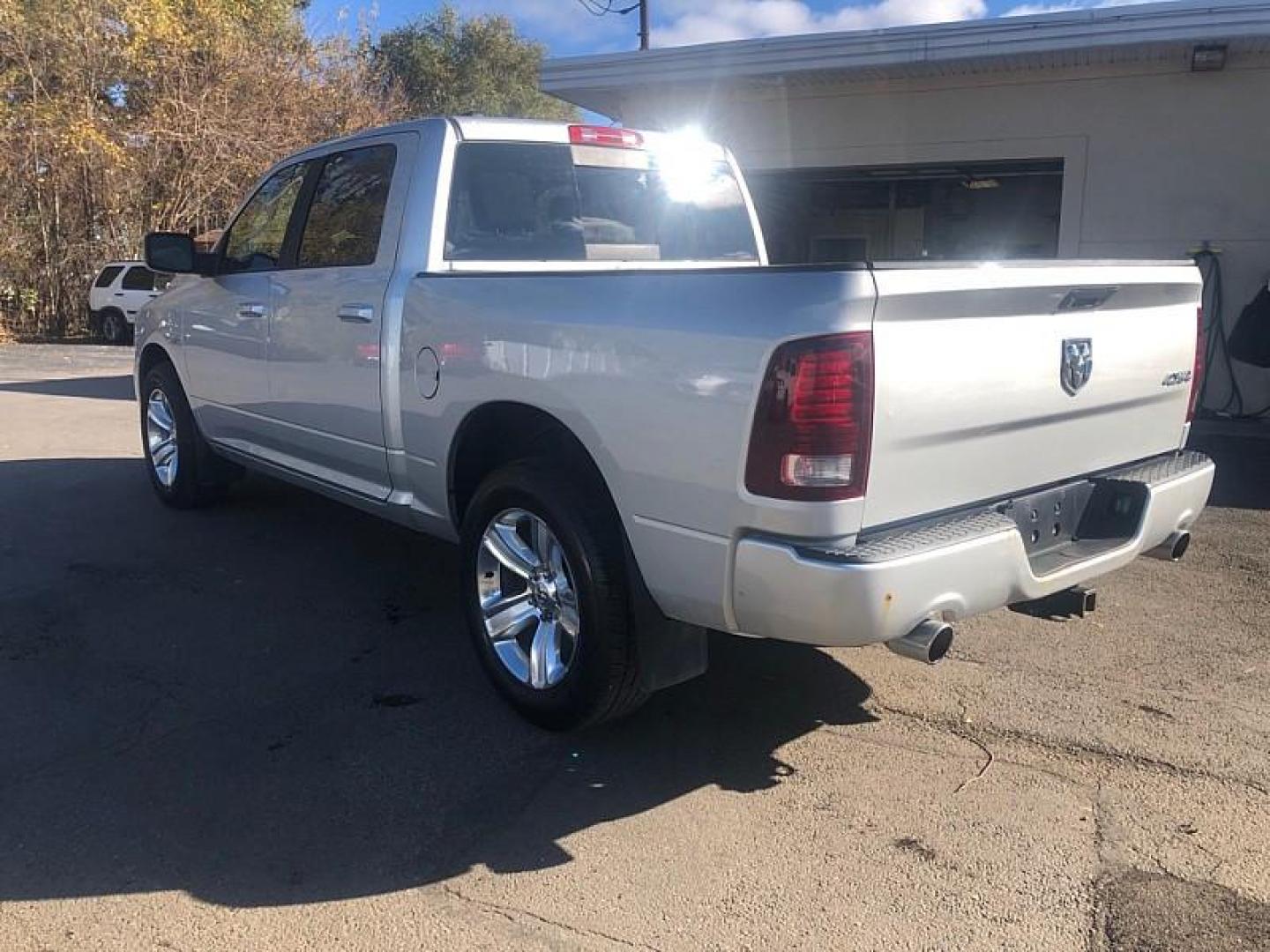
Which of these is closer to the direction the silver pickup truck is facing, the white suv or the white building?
the white suv

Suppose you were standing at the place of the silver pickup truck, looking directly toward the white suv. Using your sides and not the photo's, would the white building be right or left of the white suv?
right

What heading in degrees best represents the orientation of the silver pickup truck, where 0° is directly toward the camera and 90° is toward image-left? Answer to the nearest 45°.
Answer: approximately 135°

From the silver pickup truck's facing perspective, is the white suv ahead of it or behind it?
ahead

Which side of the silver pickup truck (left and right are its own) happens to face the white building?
right
